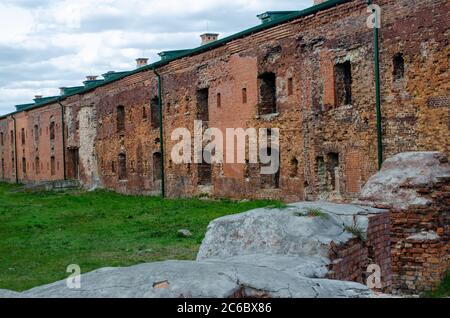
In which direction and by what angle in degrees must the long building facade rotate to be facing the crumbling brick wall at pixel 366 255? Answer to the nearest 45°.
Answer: approximately 45° to its left

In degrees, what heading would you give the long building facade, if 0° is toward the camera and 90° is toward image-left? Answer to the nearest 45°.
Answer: approximately 45°

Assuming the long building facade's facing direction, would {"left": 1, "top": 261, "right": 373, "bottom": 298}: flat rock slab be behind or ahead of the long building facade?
ahead

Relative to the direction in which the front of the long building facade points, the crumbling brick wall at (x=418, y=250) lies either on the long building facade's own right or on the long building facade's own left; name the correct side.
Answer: on the long building facade's own left

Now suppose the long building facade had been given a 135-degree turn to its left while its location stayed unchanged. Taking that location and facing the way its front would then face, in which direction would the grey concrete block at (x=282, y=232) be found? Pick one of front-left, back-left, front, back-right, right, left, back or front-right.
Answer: right

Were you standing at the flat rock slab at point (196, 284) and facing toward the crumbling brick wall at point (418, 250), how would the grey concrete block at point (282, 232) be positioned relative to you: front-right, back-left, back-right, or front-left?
front-left

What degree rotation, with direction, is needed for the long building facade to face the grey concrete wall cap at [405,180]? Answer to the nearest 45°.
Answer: approximately 45° to its left
